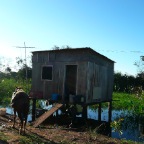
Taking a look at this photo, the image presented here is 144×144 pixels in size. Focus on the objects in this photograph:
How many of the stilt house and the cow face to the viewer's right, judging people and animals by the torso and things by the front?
0

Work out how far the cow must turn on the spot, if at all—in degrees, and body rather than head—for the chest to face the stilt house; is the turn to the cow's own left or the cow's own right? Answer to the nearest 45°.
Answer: approximately 90° to the cow's own right

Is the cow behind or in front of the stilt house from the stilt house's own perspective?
in front

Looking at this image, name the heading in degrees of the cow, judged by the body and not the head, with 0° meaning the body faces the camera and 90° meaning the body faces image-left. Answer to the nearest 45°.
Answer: approximately 135°

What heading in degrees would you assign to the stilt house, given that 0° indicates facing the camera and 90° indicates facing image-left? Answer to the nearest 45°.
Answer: approximately 45°
